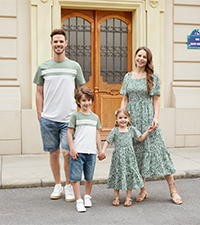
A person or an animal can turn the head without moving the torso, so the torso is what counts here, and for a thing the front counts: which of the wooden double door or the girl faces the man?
the wooden double door

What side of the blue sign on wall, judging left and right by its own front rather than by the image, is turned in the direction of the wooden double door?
right

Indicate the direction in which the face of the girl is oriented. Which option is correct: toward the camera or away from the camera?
toward the camera

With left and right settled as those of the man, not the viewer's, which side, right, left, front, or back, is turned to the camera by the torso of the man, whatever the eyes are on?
front

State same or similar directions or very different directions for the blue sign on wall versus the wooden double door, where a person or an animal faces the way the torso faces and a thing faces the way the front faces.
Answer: same or similar directions

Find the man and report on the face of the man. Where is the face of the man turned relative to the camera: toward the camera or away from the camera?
toward the camera

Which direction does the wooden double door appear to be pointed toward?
toward the camera

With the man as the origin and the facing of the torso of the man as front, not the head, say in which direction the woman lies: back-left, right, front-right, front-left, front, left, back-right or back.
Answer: left

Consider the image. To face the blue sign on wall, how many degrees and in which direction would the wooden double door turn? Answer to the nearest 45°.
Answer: approximately 90° to its left

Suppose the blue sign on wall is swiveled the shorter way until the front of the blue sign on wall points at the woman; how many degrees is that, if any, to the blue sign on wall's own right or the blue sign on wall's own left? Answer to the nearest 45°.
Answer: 0° — it already faces them

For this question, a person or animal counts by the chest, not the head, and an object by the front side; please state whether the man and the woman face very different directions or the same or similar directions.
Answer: same or similar directions

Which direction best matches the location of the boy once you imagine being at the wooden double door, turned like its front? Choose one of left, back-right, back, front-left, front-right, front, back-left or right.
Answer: front
